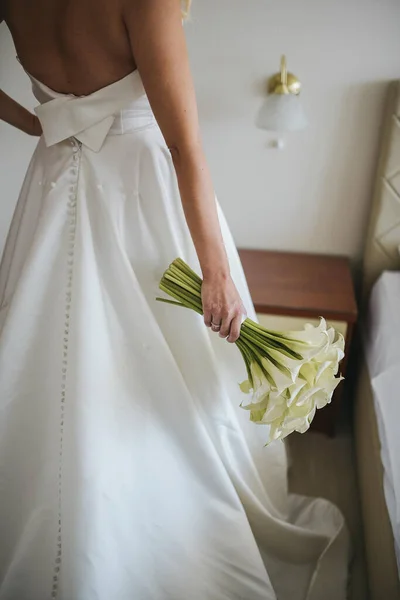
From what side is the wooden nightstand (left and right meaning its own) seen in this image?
front

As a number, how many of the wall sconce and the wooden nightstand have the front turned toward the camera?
2

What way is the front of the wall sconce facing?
toward the camera
